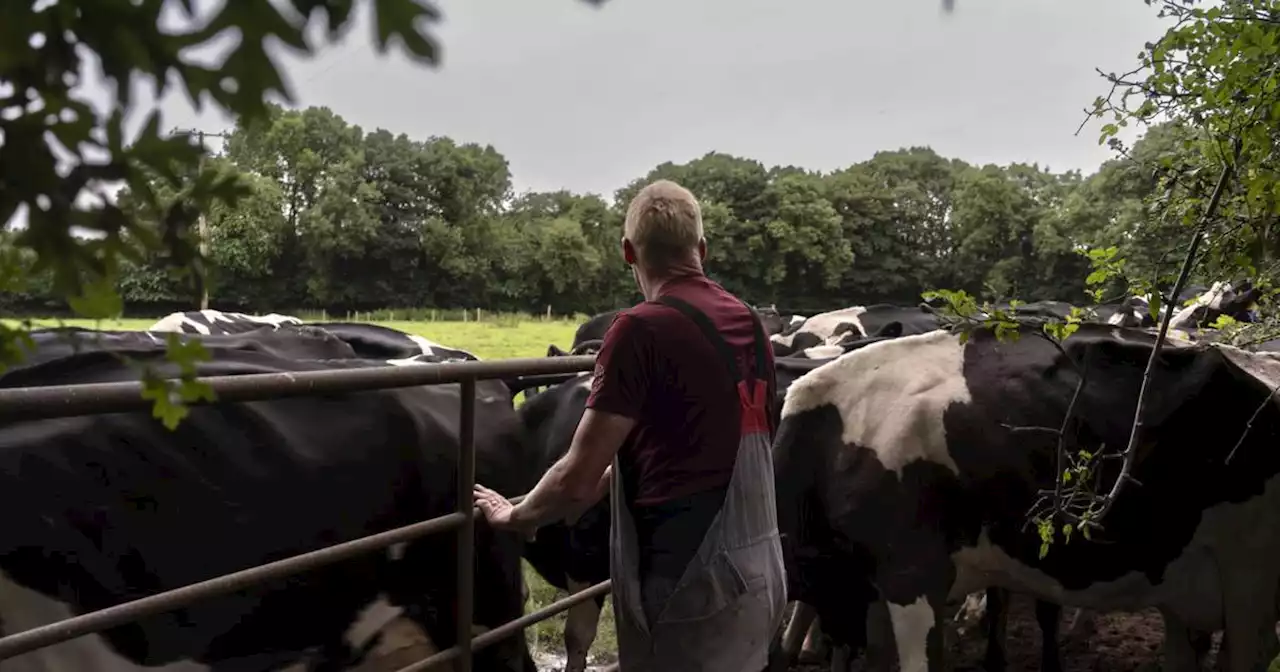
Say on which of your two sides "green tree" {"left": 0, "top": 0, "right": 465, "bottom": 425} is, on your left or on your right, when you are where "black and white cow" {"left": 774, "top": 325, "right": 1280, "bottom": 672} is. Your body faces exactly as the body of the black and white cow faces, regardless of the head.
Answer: on your right

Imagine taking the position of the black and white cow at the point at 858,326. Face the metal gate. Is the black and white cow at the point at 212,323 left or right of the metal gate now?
right

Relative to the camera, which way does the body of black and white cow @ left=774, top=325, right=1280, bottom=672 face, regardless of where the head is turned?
to the viewer's right

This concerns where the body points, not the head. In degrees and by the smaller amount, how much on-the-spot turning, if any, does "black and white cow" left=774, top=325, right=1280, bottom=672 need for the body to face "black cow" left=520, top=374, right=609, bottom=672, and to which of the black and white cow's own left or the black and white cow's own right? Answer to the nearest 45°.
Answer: approximately 180°
